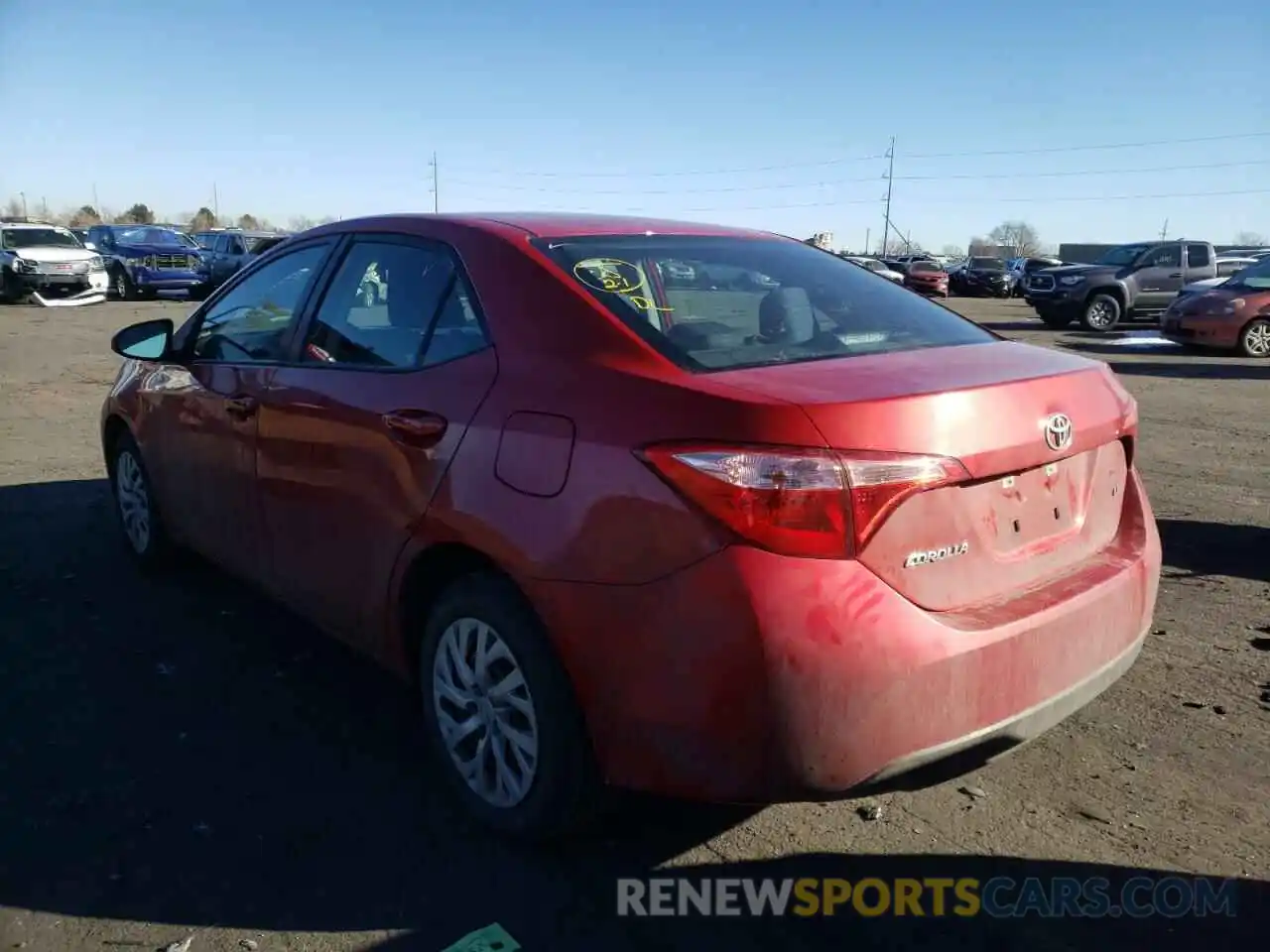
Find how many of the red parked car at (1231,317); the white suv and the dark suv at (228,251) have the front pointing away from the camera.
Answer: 0

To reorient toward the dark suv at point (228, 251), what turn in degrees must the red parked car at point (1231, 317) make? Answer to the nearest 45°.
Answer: approximately 45° to its right

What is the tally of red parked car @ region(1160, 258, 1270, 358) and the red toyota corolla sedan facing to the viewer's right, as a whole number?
0

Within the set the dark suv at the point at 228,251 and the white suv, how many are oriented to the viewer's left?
0

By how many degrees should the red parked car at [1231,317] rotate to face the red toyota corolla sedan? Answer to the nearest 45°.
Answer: approximately 45° to its left

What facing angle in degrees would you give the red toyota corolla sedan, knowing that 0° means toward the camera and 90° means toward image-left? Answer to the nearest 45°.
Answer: approximately 135°

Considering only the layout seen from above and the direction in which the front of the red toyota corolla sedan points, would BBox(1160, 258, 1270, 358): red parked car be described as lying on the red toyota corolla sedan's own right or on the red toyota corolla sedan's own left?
on the red toyota corolla sedan's own right

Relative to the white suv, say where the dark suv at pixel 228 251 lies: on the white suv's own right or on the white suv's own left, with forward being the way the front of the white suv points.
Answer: on the white suv's own left

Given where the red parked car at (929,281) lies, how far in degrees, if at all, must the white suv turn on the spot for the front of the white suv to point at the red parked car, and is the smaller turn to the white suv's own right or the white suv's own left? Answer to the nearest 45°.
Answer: approximately 45° to the white suv's own left

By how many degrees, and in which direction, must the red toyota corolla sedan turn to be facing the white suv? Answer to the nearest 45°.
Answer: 0° — it already faces it

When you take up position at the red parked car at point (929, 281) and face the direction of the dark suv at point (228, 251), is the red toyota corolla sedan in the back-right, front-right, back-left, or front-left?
front-left

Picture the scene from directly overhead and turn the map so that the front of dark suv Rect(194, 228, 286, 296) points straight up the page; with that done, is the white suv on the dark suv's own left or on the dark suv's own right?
on the dark suv's own right

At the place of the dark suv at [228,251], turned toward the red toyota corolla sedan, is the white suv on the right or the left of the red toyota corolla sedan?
right

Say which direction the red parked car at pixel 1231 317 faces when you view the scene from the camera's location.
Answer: facing the viewer and to the left of the viewer

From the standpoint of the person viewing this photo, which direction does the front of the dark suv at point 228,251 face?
facing the viewer and to the right of the viewer
